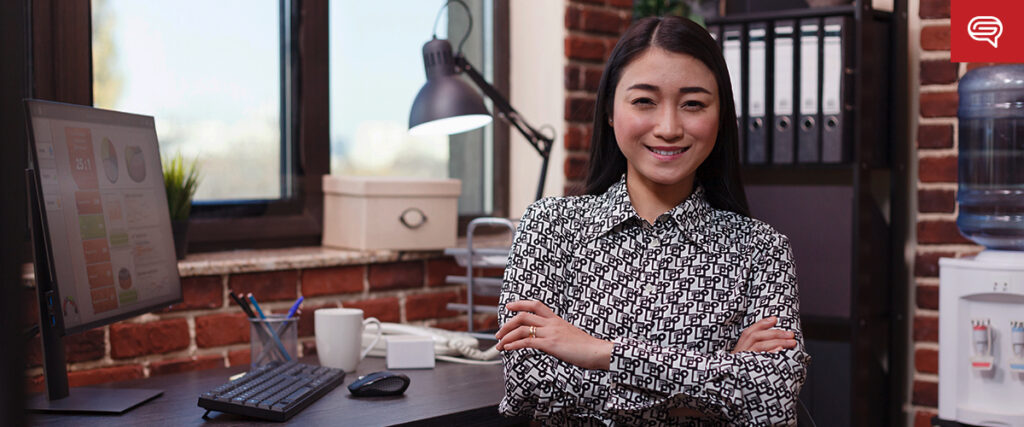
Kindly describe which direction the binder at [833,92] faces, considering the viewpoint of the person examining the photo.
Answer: facing the viewer

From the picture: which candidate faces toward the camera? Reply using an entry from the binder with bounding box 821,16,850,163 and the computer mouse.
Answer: the binder

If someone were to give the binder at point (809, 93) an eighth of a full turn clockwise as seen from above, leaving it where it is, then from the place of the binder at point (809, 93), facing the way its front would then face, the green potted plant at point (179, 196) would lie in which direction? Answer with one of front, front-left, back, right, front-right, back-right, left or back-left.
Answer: front

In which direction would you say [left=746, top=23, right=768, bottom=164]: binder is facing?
toward the camera

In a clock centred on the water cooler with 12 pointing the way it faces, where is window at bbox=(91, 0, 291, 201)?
The window is roughly at 2 o'clock from the water cooler.

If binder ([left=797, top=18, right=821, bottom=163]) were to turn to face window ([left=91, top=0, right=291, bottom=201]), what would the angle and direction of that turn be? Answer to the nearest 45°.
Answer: approximately 45° to its right

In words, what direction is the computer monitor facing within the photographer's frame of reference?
facing the viewer and to the right of the viewer

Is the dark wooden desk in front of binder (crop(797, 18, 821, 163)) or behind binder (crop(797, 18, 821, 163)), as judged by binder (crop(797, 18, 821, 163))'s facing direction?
in front

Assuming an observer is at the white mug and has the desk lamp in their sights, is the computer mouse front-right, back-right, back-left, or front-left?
back-right

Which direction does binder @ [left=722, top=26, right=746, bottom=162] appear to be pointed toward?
toward the camera

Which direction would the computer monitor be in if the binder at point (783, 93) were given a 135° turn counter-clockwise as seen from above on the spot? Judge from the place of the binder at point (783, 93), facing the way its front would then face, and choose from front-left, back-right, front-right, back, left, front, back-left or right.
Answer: back
